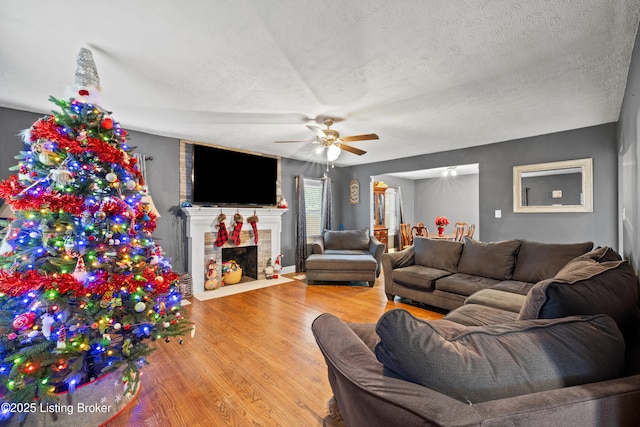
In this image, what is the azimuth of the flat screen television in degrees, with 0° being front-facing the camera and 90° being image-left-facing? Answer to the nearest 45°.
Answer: approximately 315°

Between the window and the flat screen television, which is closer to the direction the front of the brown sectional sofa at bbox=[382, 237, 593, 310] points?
the flat screen television

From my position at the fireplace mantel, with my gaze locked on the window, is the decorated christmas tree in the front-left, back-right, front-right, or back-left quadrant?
back-right

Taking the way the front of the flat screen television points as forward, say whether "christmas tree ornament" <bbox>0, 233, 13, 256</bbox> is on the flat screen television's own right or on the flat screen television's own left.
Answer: on the flat screen television's own right

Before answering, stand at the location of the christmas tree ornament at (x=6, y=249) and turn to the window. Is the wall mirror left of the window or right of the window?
right

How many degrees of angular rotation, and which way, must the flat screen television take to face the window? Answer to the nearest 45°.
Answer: approximately 90° to its left

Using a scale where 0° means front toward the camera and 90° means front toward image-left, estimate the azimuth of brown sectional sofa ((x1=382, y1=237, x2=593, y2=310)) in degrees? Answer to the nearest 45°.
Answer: approximately 45°
